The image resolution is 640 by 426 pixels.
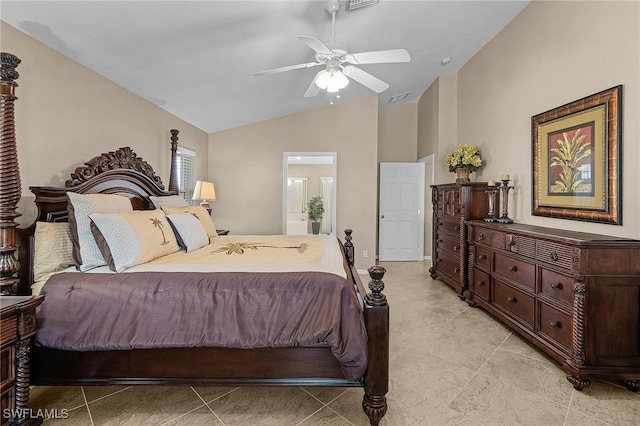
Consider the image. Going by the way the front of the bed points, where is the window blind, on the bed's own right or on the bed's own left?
on the bed's own left

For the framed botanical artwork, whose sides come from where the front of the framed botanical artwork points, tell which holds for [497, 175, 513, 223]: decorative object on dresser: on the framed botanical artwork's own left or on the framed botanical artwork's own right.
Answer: on the framed botanical artwork's own right

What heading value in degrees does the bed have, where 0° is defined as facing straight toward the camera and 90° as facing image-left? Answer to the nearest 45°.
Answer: approximately 270°

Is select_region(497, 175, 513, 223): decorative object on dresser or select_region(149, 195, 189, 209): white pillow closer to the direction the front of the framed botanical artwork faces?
the white pillow

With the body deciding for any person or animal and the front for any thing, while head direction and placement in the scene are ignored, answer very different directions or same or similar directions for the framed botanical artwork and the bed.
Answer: very different directions

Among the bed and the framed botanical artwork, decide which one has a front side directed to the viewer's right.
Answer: the bed

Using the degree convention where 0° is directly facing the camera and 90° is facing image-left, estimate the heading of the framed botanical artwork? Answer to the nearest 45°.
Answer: approximately 45°

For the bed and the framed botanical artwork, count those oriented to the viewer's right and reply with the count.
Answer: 1
